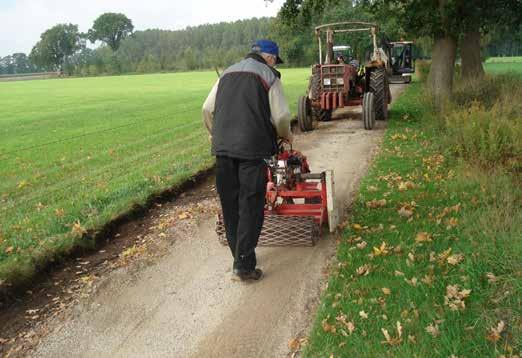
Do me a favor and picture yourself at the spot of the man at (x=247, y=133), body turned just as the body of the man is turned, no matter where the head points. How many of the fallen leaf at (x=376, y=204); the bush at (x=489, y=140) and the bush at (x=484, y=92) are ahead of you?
3

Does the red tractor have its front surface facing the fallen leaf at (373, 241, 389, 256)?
yes

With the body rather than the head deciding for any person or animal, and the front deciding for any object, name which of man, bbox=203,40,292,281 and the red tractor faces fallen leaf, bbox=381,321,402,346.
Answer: the red tractor

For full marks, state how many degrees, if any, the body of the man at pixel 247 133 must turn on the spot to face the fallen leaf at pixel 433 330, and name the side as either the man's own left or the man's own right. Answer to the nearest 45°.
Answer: approximately 90° to the man's own right

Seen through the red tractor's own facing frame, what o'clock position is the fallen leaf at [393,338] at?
The fallen leaf is roughly at 12 o'clock from the red tractor.

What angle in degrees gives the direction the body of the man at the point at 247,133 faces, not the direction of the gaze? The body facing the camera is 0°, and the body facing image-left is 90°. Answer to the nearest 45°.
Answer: approximately 225°

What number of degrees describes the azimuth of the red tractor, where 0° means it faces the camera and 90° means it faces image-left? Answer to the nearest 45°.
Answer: approximately 0°

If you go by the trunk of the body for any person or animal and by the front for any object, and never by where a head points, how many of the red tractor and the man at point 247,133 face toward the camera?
1
